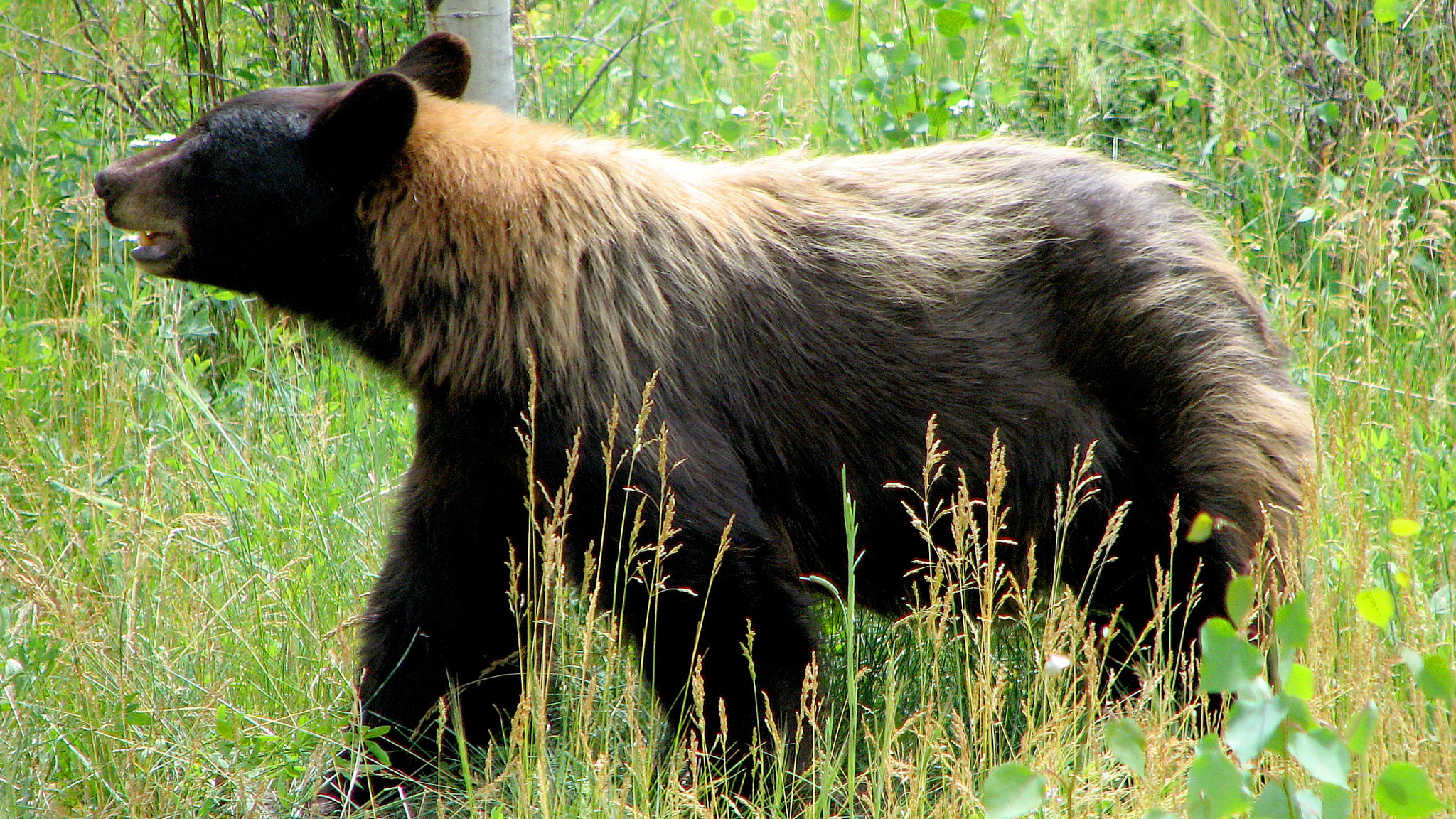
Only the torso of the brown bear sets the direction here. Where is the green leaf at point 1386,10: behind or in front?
behind

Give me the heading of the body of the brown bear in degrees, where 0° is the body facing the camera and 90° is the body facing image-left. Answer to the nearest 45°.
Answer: approximately 90°

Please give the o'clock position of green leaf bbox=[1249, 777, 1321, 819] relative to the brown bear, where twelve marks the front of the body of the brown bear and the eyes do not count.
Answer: The green leaf is roughly at 8 o'clock from the brown bear.

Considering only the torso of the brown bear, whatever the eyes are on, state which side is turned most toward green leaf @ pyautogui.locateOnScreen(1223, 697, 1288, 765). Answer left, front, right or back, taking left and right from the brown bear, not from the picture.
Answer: left

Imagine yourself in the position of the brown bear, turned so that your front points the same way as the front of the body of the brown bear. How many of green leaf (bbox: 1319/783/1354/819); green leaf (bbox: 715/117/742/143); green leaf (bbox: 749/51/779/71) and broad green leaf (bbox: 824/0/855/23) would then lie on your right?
3

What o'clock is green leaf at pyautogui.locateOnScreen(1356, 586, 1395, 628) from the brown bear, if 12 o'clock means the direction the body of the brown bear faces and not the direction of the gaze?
The green leaf is roughly at 6 o'clock from the brown bear.

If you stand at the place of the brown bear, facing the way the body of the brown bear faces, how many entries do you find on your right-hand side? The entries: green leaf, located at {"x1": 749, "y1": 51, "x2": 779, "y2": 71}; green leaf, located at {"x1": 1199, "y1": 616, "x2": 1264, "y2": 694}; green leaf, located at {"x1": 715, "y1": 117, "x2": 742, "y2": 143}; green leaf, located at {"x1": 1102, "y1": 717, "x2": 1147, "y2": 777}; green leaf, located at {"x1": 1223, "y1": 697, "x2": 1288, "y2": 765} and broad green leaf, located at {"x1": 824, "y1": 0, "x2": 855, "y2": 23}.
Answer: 3

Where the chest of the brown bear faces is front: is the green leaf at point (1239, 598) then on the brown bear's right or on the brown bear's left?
on the brown bear's left

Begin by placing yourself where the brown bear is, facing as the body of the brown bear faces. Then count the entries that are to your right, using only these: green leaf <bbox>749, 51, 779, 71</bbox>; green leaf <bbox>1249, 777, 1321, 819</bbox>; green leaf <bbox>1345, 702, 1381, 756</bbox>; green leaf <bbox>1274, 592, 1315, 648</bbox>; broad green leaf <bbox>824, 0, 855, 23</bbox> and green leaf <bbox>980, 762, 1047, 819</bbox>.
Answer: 2

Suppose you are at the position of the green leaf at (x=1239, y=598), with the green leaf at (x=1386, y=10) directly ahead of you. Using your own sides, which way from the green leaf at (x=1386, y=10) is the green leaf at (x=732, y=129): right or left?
left
